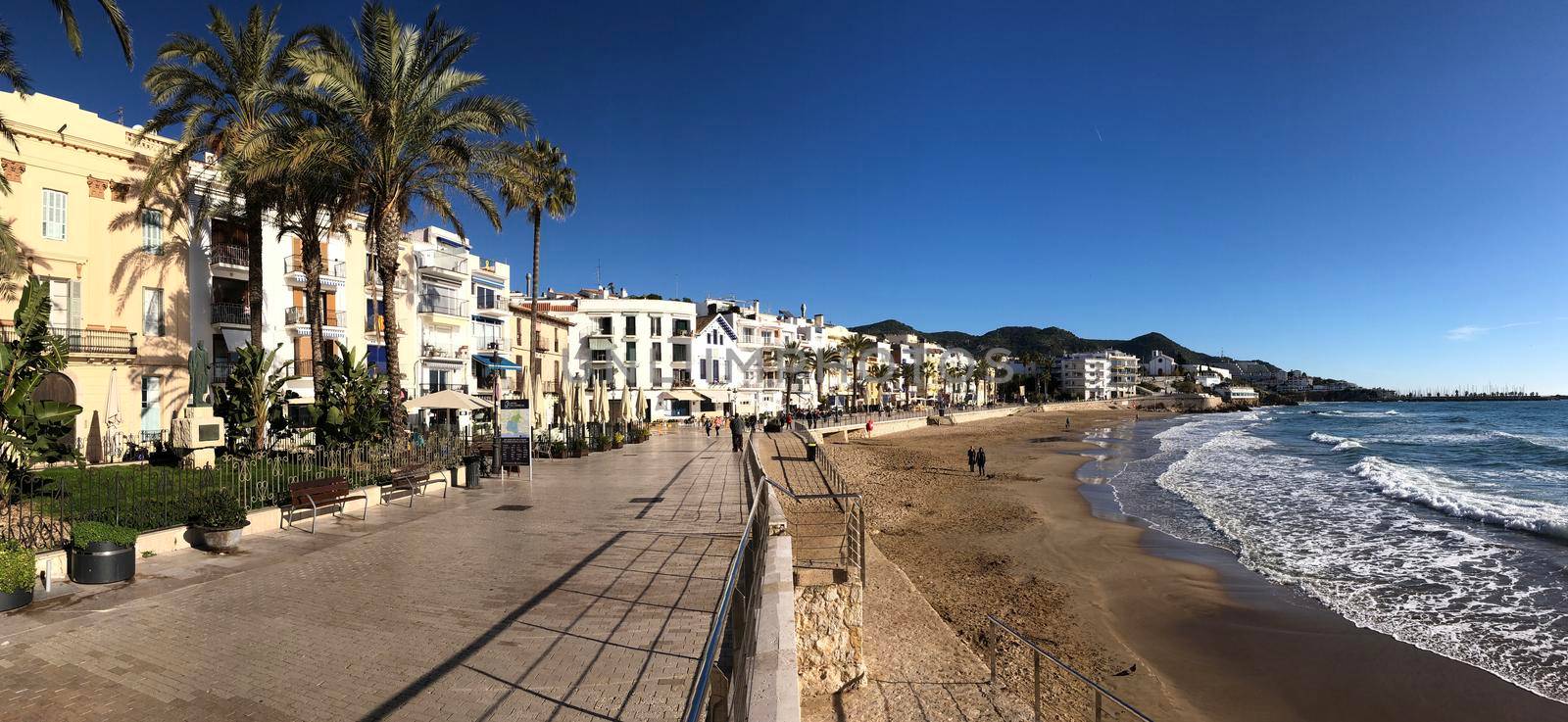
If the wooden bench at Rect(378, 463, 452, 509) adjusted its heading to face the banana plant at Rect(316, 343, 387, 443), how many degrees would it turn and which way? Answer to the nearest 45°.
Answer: approximately 135° to its left

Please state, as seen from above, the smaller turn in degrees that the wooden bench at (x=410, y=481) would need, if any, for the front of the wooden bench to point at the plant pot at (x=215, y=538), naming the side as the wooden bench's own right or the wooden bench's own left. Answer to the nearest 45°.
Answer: approximately 90° to the wooden bench's own right

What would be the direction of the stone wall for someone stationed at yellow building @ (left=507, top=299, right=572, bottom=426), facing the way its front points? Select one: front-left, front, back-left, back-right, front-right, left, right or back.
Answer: front-right

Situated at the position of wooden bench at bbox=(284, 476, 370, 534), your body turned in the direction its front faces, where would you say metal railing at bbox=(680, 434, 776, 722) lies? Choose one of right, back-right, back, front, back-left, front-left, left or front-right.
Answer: front-right

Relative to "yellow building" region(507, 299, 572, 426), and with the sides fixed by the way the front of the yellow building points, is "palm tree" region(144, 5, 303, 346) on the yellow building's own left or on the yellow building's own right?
on the yellow building's own right

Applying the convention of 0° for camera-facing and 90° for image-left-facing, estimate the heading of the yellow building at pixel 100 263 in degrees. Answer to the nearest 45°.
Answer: approximately 315°

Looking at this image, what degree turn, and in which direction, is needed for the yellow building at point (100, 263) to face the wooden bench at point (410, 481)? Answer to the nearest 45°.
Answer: approximately 45° to its right

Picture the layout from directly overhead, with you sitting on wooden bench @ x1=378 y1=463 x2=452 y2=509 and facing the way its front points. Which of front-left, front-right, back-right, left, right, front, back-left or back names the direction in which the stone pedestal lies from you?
back

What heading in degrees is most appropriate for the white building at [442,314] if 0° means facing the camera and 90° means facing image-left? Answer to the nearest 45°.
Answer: approximately 315°

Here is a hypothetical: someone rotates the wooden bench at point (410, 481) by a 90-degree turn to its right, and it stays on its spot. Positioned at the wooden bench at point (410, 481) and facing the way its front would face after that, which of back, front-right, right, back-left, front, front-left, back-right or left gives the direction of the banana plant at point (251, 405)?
right
